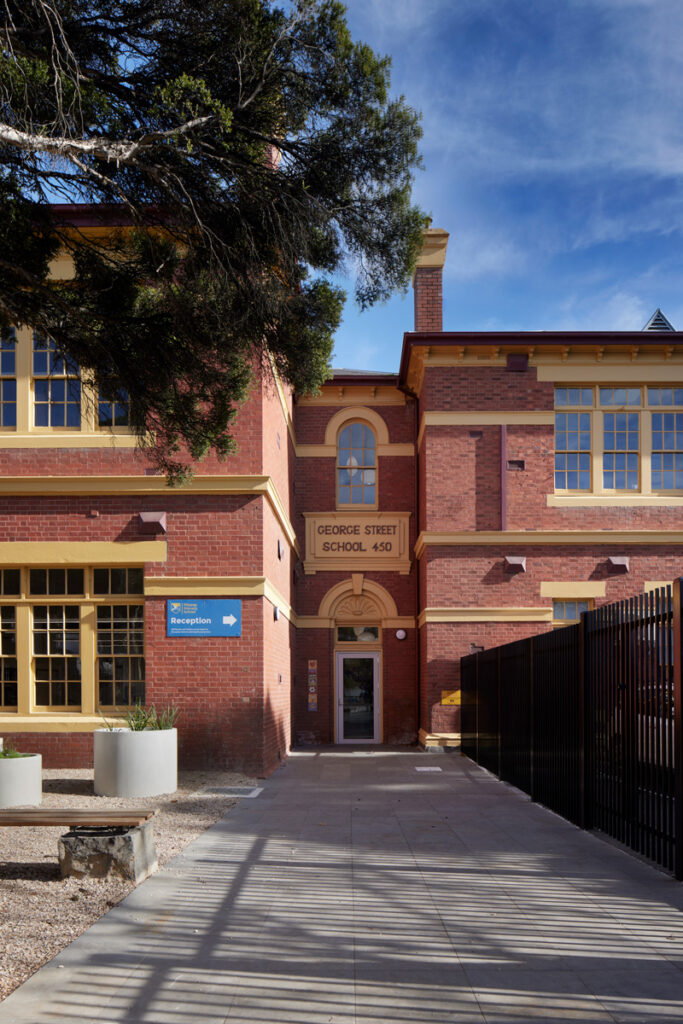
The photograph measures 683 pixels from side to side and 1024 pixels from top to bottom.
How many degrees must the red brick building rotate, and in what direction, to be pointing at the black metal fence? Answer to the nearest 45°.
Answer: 0° — it already faces it

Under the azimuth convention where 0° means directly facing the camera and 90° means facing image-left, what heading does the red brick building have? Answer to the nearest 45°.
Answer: approximately 0°

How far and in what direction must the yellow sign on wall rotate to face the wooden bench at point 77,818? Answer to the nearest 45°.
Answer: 0° — it already faces it
